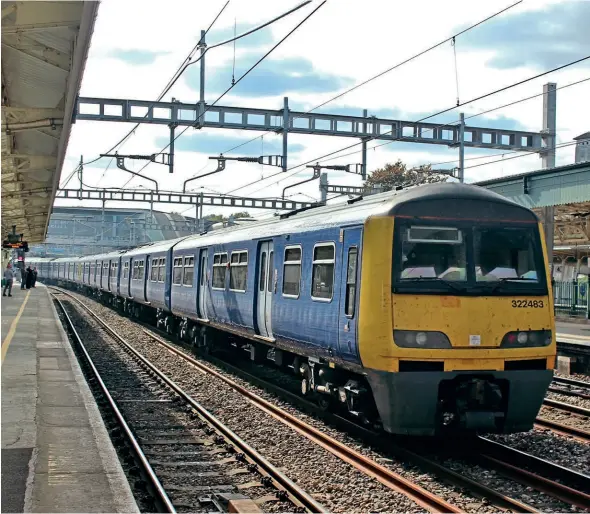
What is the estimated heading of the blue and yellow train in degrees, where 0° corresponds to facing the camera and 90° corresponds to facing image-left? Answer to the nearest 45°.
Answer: approximately 315°

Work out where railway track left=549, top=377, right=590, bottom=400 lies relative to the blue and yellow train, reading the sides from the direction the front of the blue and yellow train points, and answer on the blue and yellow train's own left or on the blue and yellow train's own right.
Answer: on the blue and yellow train's own left

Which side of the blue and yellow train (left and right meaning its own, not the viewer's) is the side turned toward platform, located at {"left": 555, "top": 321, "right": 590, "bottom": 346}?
left

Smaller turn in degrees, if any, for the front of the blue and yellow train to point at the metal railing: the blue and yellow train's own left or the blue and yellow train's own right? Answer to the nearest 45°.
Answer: approximately 90° to the blue and yellow train's own left
